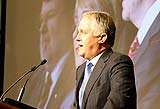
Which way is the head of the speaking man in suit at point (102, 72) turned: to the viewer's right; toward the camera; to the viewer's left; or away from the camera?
to the viewer's left

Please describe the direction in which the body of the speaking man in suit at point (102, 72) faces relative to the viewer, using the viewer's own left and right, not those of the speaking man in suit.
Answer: facing the viewer and to the left of the viewer
